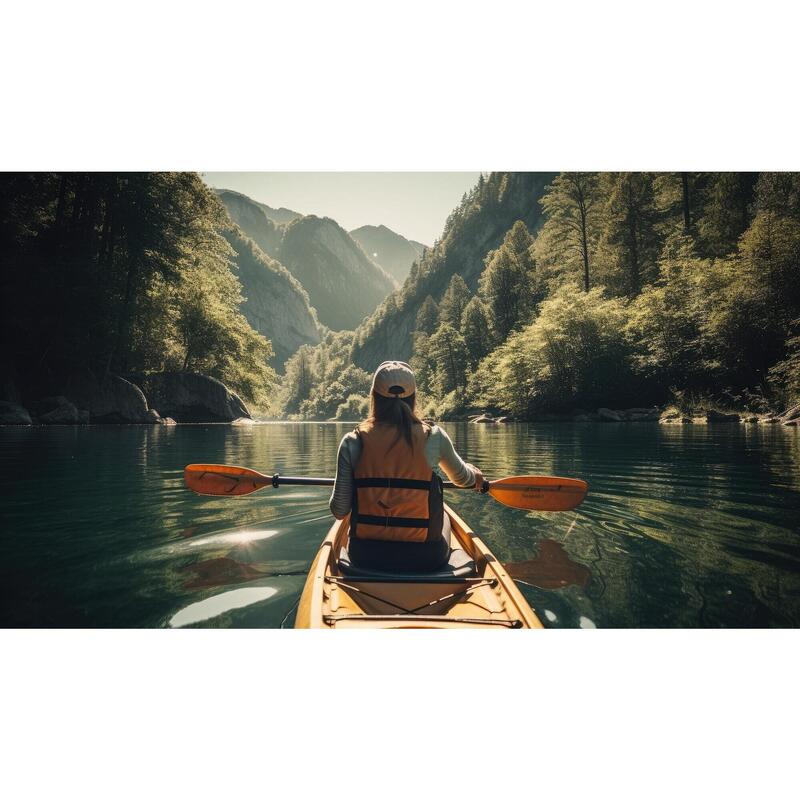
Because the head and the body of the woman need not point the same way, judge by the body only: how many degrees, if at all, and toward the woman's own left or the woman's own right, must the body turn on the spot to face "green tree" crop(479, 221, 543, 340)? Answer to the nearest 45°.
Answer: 0° — they already face it

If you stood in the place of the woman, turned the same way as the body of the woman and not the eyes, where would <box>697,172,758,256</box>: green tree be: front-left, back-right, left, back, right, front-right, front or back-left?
front-right

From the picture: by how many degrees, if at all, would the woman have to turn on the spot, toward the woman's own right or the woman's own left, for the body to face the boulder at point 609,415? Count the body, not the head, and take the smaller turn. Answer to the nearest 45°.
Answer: approximately 45° to the woman's own right

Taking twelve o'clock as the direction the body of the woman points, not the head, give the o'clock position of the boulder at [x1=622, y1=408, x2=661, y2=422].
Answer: The boulder is roughly at 1 o'clock from the woman.

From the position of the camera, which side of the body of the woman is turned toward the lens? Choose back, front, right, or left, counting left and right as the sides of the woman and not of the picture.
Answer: back

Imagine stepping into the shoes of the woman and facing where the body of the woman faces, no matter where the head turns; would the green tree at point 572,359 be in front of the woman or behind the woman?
in front

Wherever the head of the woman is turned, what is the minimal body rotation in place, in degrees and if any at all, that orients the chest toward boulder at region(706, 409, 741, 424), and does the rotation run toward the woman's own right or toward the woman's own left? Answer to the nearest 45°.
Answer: approximately 45° to the woman's own right

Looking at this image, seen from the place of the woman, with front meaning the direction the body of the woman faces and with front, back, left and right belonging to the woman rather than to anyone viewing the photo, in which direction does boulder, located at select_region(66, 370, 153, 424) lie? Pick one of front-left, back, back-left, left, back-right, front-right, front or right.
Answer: front-left

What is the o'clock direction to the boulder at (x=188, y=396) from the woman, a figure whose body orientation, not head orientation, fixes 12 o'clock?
The boulder is roughly at 11 o'clock from the woman.

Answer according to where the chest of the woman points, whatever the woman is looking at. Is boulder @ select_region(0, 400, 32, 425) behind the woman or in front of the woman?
in front

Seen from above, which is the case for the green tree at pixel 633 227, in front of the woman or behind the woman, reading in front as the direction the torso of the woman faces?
in front

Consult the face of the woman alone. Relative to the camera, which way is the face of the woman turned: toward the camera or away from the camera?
away from the camera

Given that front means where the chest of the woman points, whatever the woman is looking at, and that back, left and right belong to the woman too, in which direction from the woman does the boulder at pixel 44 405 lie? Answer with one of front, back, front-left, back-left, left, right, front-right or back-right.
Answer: front-left
